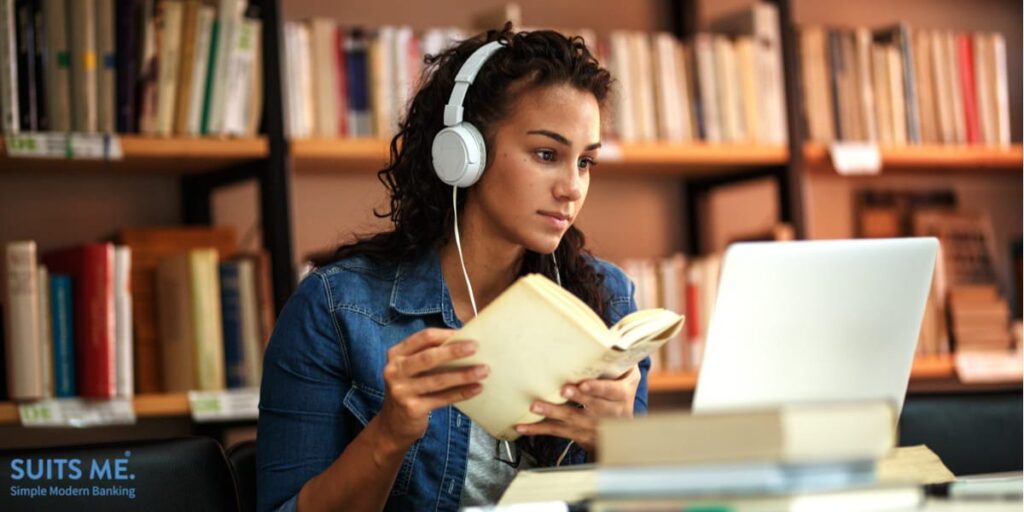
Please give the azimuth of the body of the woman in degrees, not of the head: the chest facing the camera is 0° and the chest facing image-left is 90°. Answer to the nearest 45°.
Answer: approximately 315°

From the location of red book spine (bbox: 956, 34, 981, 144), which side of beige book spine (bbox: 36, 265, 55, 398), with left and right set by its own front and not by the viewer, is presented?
left

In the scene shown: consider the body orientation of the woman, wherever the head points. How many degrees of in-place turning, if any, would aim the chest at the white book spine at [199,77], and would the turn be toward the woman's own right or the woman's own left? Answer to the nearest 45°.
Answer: approximately 180°

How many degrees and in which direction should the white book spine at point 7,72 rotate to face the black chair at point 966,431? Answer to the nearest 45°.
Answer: approximately 45° to its left

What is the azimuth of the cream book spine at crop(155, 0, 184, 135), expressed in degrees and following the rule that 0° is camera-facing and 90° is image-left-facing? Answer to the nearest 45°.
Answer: approximately 0°
